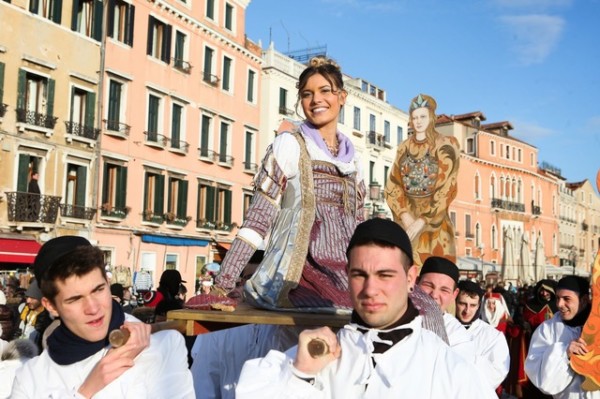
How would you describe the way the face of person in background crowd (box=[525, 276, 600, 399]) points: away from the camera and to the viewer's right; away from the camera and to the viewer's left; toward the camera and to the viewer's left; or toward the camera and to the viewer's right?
toward the camera and to the viewer's left

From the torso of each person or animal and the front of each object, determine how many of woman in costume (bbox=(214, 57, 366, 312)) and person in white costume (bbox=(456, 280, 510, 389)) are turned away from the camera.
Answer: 0

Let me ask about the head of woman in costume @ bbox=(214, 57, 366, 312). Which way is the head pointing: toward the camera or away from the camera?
toward the camera

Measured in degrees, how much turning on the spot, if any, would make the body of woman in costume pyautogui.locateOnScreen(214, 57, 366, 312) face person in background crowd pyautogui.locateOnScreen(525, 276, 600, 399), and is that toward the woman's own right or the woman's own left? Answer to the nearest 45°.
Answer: approximately 90° to the woman's own left

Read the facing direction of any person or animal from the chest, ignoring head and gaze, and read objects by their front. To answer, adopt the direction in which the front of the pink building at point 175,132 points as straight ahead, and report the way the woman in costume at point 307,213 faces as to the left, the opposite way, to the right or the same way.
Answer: the same way

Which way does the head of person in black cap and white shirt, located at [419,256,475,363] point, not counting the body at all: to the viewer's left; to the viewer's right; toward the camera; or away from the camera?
toward the camera

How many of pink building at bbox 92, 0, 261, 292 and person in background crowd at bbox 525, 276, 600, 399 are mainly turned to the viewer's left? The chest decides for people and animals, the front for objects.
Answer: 0

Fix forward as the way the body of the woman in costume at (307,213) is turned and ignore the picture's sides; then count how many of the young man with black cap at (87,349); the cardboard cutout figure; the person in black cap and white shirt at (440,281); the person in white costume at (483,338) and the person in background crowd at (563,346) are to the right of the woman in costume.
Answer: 1

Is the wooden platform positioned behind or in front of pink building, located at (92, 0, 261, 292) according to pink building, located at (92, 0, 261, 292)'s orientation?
in front

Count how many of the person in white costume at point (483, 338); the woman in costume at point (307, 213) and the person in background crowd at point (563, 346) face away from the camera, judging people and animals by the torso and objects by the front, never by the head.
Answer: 0

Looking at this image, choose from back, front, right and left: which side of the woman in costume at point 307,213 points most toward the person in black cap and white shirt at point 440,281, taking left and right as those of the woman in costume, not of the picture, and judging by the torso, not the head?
left

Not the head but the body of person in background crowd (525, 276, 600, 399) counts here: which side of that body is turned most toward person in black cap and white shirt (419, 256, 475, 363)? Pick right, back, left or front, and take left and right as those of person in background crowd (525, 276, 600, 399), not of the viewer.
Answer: right

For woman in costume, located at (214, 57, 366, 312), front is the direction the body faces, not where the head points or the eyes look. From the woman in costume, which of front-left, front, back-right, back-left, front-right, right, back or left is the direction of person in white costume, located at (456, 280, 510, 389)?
left

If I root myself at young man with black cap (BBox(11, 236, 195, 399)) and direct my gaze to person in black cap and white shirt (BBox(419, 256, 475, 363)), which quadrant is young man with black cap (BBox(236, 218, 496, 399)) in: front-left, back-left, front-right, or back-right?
front-right

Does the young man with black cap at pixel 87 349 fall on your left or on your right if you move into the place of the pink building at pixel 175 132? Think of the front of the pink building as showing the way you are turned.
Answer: on your right

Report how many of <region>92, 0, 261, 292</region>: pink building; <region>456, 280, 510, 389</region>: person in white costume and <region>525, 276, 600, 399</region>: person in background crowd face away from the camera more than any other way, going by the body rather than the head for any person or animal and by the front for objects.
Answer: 0

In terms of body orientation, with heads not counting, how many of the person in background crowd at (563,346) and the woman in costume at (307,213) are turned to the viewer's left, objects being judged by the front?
0

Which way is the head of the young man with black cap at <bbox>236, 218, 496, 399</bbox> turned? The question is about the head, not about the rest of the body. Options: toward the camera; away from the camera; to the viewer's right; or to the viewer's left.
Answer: toward the camera

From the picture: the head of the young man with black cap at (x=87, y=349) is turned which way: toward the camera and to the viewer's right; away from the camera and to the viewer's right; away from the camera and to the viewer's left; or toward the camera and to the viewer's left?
toward the camera and to the viewer's right

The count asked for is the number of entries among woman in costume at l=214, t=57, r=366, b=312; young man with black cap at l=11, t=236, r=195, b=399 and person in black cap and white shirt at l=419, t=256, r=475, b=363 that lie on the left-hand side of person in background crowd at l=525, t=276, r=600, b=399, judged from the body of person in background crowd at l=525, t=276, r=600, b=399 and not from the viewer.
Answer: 0
